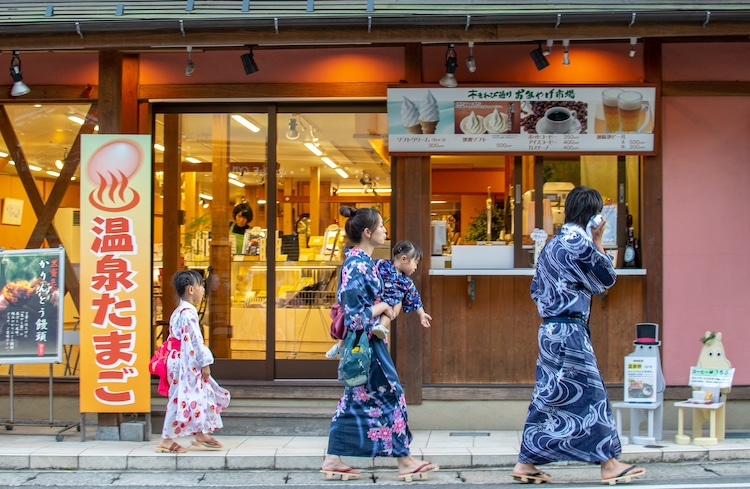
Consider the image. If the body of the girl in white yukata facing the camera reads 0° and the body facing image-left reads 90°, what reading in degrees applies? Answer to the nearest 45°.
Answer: approximately 270°

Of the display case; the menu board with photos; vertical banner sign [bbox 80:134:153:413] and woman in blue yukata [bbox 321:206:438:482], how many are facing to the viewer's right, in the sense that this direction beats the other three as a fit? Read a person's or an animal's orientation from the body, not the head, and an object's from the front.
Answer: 1

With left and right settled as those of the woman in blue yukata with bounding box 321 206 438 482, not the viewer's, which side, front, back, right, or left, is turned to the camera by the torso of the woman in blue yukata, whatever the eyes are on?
right

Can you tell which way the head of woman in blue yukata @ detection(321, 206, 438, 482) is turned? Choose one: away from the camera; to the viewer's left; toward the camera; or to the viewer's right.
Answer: to the viewer's right

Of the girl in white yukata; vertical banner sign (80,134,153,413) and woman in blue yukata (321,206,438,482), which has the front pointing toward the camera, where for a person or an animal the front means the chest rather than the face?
the vertical banner sign

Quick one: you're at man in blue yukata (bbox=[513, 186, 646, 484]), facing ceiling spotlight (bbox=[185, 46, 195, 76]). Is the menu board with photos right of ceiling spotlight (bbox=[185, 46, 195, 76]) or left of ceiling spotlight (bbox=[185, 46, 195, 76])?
right

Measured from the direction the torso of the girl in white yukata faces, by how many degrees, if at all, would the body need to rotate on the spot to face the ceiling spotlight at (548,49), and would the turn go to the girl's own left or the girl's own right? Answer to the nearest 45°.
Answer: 0° — they already face it

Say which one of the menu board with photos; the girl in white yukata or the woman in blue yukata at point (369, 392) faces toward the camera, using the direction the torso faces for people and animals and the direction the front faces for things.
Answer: the menu board with photos

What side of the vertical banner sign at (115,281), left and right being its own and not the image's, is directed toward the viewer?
front

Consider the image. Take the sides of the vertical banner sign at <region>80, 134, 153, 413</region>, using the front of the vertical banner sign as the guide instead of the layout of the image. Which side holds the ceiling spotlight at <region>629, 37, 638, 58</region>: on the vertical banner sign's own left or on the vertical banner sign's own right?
on the vertical banner sign's own left

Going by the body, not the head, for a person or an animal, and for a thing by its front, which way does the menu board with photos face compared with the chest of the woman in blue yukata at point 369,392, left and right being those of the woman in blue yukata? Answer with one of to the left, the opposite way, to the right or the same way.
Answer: to the right

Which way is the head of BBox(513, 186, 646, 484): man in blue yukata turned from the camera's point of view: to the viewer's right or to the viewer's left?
to the viewer's right

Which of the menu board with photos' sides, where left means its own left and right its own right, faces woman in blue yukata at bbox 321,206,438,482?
front

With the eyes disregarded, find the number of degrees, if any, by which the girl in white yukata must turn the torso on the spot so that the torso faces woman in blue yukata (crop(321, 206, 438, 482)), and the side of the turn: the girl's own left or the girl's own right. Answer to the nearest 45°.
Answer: approximately 45° to the girl's own right

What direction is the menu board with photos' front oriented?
toward the camera

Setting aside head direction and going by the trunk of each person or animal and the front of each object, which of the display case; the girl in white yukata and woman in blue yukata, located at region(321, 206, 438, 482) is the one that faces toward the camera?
the display case
